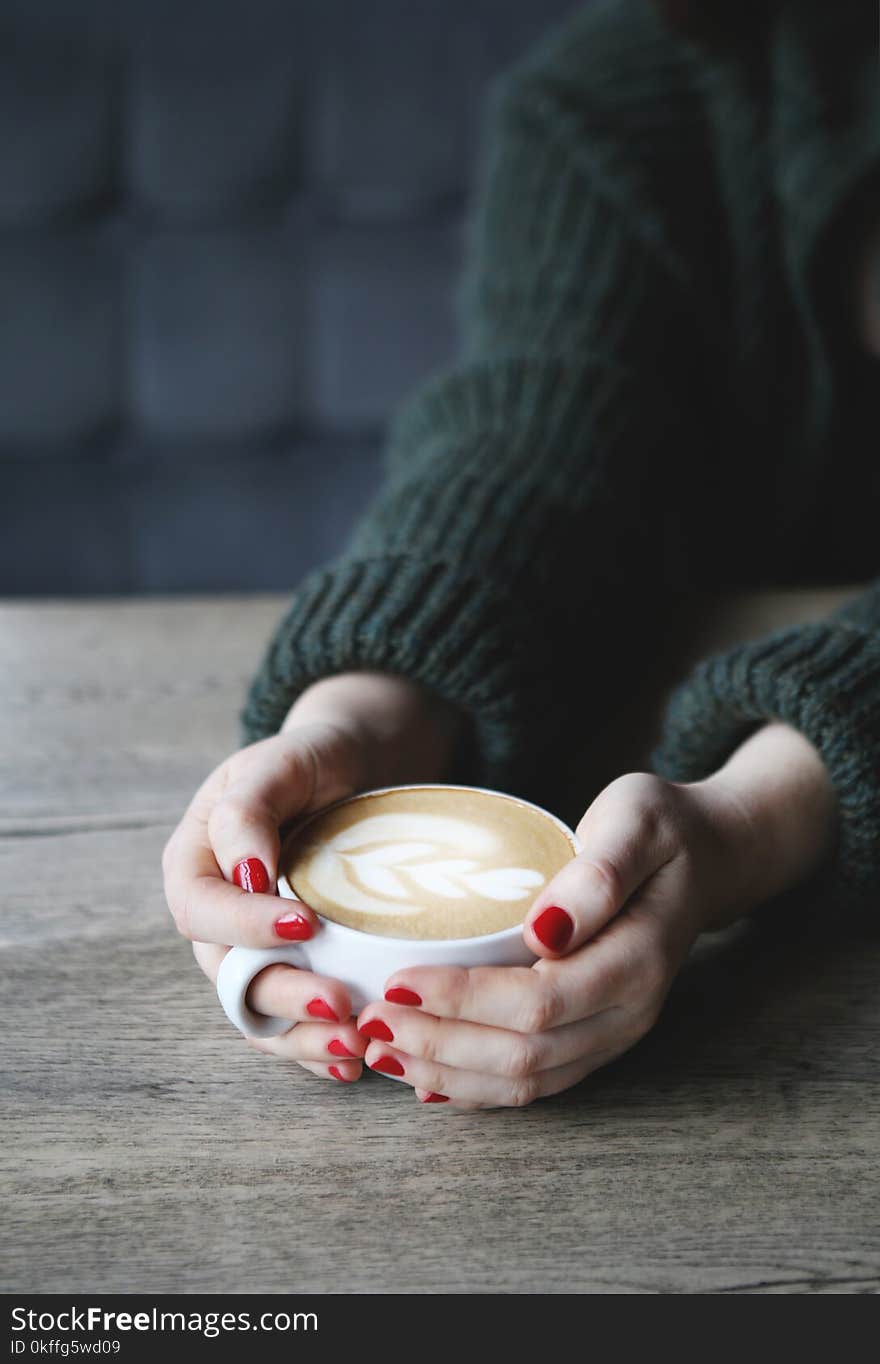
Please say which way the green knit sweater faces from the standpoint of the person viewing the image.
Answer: facing the viewer and to the left of the viewer
